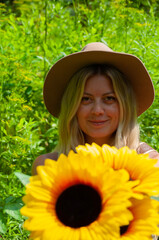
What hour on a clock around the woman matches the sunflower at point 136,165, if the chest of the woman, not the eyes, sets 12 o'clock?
The sunflower is roughly at 12 o'clock from the woman.

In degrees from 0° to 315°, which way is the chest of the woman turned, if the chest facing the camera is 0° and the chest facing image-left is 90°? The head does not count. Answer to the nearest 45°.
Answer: approximately 0°

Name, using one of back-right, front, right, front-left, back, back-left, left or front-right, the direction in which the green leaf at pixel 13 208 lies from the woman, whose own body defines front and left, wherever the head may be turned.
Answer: front-right

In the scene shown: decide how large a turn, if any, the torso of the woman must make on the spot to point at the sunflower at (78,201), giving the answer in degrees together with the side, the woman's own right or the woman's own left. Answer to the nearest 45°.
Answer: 0° — they already face it

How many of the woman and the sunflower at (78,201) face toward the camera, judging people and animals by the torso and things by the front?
2

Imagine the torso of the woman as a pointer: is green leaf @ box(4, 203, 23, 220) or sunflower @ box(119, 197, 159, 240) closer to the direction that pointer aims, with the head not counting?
the sunflower
